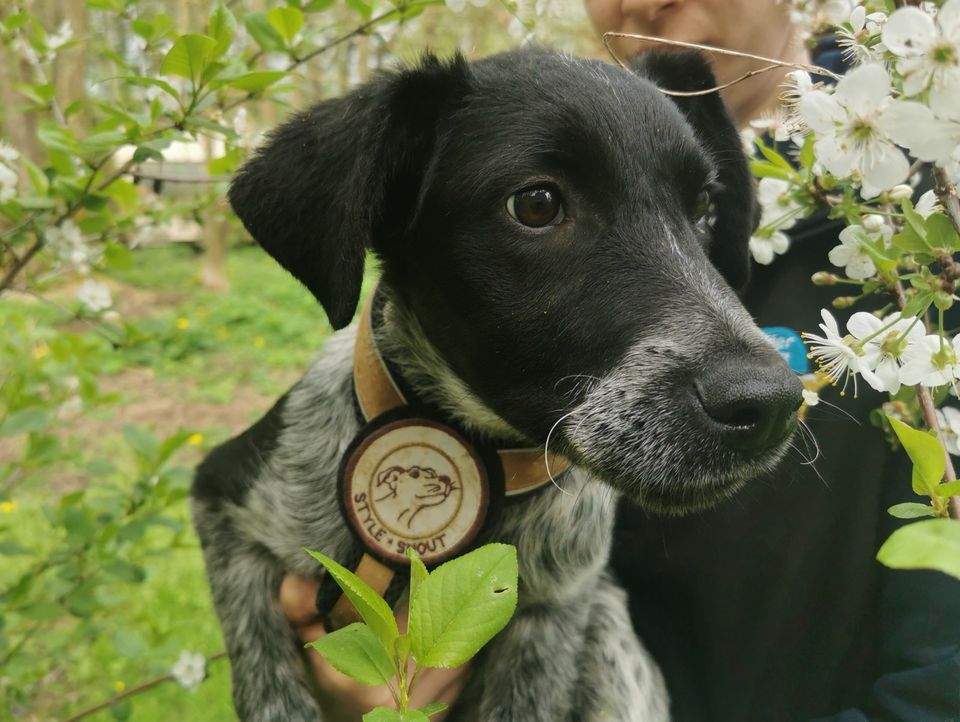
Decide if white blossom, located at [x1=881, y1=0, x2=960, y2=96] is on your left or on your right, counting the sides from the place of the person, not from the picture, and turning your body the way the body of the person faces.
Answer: on your left

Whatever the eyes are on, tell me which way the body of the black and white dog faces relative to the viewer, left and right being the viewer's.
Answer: facing the viewer and to the right of the viewer

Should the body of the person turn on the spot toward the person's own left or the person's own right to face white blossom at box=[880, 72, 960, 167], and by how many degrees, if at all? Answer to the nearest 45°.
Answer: approximately 45° to the person's own left

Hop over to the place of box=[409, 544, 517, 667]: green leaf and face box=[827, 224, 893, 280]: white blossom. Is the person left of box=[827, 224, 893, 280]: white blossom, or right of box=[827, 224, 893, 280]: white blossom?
left

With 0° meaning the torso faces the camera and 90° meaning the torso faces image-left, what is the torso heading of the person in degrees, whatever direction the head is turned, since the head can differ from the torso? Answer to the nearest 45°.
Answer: approximately 45°

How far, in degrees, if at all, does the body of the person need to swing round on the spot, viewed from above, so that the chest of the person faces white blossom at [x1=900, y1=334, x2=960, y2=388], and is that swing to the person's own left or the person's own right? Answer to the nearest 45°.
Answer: approximately 45° to the person's own left
